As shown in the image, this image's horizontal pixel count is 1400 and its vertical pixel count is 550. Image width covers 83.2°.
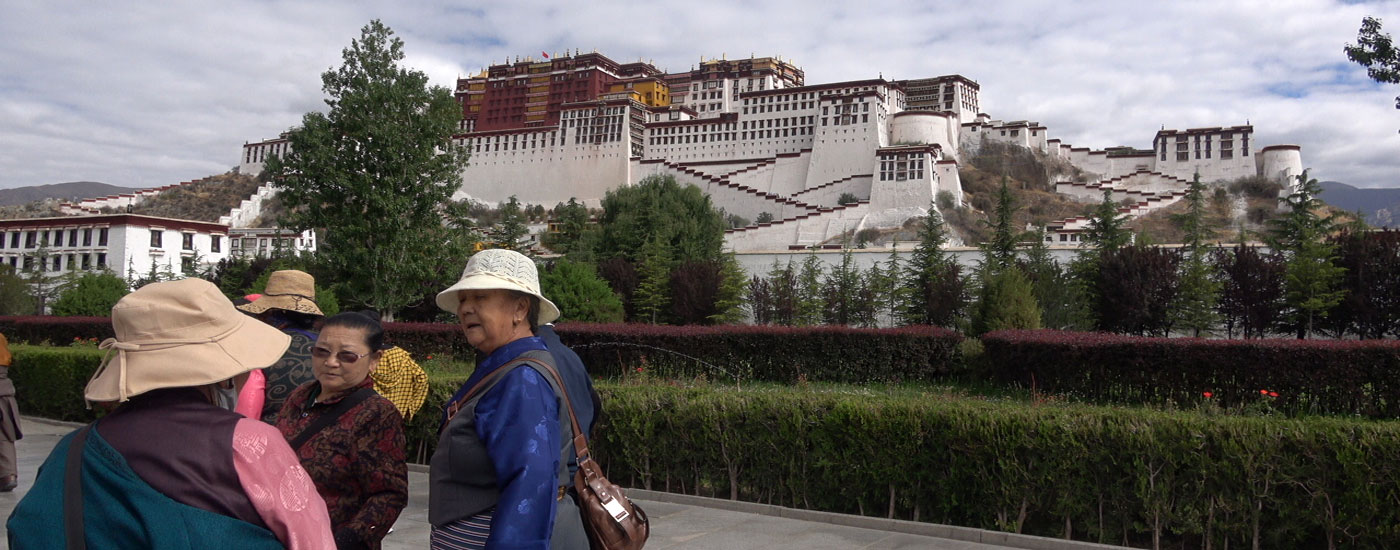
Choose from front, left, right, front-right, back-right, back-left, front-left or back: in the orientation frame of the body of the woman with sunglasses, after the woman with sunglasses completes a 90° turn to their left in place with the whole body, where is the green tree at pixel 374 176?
back-left

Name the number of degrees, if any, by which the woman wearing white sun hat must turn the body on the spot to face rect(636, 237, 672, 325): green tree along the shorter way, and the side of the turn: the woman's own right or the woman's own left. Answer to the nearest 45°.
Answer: approximately 135° to the woman's own right

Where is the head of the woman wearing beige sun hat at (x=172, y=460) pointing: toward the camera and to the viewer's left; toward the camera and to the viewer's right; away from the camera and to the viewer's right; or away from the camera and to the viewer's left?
away from the camera and to the viewer's right

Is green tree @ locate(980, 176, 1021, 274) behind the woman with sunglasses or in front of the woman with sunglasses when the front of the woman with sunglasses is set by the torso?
behind

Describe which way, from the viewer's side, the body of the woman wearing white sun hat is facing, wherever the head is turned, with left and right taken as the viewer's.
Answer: facing the viewer and to the left of the viewer

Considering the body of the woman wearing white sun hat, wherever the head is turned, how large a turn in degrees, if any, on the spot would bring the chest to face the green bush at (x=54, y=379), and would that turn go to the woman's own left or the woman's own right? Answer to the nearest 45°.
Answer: approximately 90° to the woman's own right

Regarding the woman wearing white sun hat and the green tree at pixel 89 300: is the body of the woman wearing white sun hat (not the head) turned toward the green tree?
no

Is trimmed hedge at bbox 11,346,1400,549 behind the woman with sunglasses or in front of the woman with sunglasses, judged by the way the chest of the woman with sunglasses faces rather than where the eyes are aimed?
behind

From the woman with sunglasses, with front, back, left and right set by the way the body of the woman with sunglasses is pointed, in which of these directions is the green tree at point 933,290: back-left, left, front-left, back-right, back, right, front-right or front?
back

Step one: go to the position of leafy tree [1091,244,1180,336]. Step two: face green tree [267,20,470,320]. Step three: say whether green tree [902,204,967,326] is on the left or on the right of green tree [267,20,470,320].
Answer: right

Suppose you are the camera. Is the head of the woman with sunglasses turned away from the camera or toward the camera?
toward the camera
